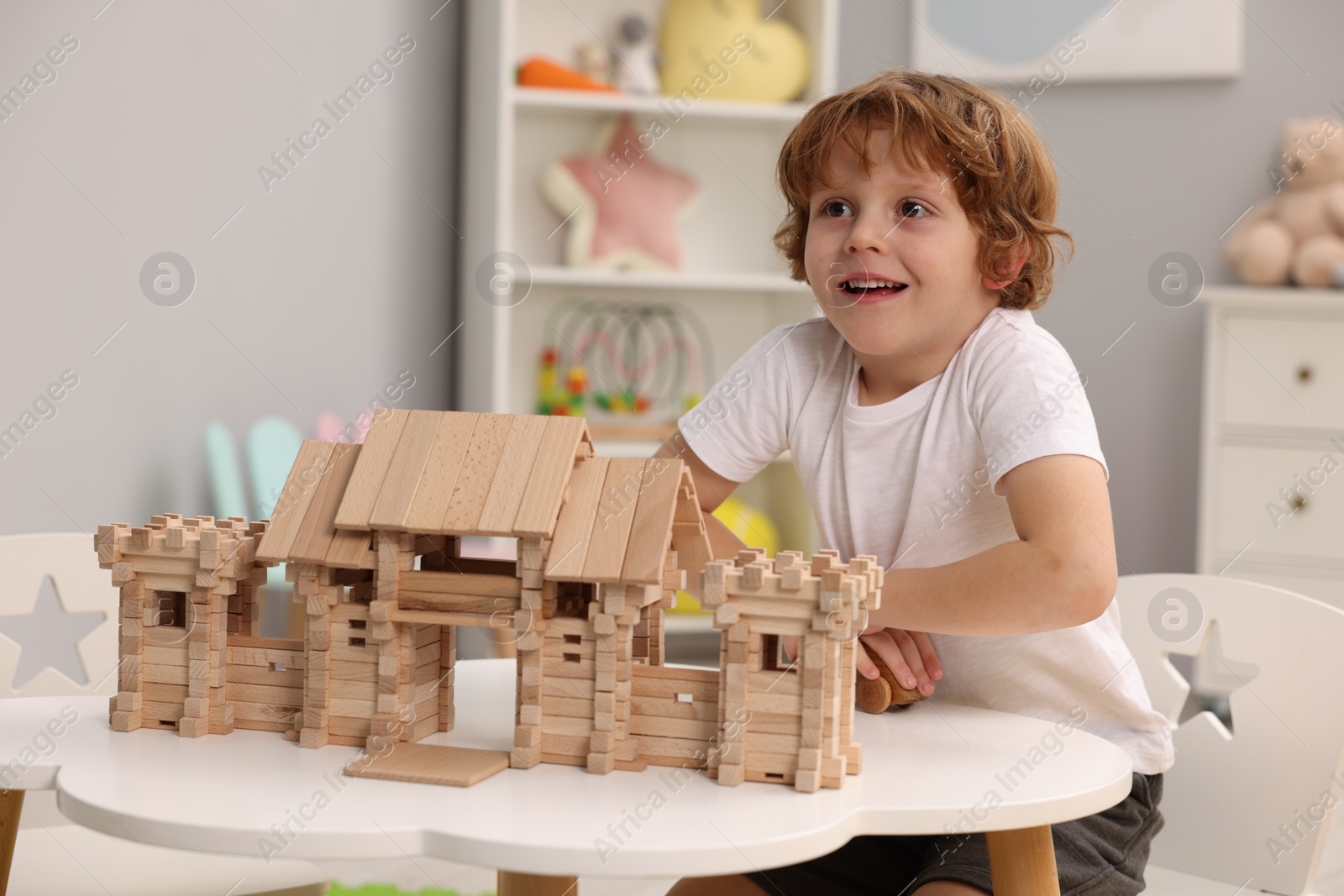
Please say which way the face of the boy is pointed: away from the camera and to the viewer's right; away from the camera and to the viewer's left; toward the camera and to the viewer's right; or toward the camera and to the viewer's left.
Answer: toward the camera and to the viewer's left

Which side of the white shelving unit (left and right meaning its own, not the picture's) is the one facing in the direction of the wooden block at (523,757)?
front

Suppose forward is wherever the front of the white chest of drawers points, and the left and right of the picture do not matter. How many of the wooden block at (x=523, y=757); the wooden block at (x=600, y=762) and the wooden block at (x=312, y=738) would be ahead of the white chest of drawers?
3

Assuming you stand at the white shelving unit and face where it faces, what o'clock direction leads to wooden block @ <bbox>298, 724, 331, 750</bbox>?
The wooden block is roughly at 12 o'clock from the white shelving unit.

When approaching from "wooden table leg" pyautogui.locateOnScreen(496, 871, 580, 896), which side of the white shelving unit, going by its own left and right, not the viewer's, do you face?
front

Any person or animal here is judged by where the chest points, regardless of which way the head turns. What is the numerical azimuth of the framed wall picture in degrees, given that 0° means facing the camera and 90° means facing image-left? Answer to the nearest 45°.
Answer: approximately 0°

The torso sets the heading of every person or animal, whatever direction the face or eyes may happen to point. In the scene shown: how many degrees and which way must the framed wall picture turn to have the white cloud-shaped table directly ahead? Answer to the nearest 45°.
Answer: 0° — it already faces it

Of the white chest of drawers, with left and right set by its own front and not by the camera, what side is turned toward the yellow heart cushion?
right

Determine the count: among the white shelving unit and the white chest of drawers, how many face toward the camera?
2
